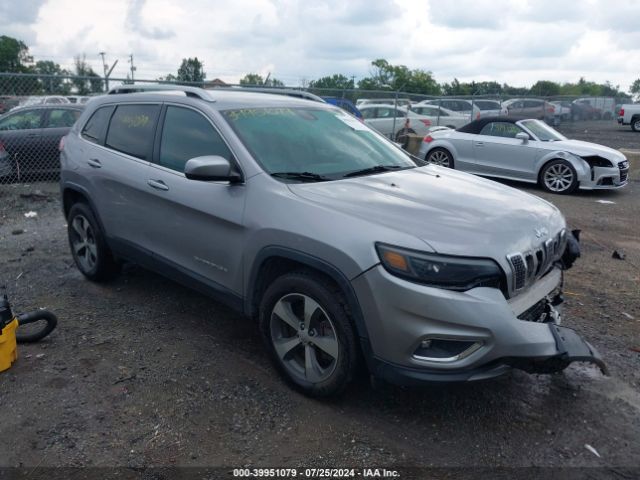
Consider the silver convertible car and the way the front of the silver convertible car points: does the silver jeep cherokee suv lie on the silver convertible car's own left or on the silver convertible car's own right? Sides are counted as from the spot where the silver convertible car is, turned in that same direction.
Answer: on the silver convertible car's own right

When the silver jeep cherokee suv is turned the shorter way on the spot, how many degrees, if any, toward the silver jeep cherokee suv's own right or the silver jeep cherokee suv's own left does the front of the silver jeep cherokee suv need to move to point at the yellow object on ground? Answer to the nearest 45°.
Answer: approximately 135° to the silver jeep cherokee suv's own right

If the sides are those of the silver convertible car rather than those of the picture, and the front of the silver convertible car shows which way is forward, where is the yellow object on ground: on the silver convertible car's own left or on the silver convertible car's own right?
on the silver convertible car's own right

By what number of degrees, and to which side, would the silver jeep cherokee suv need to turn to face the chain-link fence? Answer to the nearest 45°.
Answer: approximately 180°

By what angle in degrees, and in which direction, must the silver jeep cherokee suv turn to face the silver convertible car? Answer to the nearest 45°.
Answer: approximately 90° to its left

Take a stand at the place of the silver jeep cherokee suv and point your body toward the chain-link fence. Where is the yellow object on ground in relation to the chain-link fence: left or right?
left

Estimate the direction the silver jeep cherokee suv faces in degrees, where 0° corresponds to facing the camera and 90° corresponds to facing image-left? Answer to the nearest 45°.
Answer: approximately 315°

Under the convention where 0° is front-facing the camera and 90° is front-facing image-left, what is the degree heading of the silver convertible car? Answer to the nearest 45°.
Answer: approximately 315°
